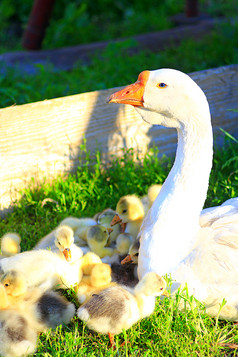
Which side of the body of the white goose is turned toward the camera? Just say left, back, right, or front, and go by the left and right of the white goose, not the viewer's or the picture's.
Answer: left

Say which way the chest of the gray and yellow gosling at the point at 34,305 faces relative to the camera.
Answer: to the viewer's left

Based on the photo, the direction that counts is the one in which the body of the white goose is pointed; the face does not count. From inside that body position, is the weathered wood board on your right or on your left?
on your right

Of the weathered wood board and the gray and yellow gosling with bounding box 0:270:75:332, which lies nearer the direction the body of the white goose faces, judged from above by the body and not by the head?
the gray and yellow gosling

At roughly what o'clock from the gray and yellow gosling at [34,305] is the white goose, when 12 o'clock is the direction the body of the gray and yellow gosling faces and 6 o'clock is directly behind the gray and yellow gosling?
The white goose is roughly at 6 o'clock from the gray and yellow gosling.

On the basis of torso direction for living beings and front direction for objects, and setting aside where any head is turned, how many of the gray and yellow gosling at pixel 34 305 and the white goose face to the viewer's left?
2

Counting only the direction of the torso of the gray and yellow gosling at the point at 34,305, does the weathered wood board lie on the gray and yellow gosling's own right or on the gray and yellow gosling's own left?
on the gray and yellow gosling's own right
